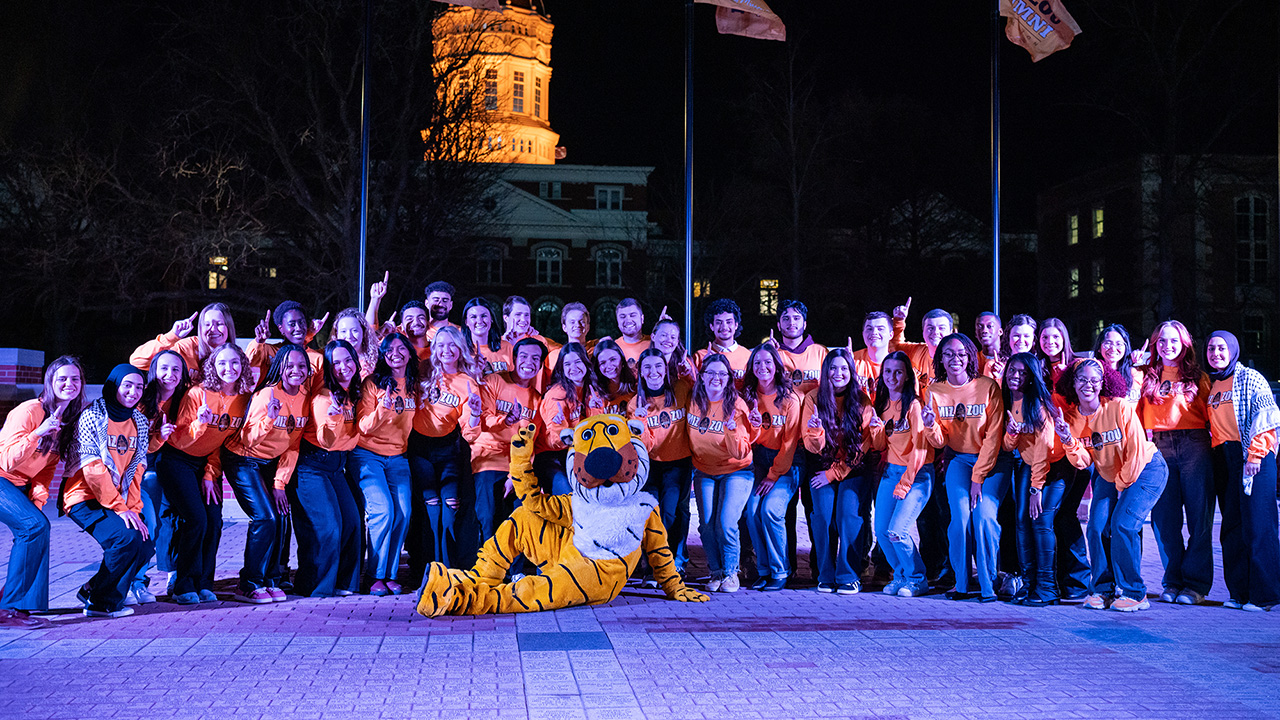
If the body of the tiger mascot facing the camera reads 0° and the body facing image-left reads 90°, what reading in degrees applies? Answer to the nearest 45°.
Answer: approximately 0°

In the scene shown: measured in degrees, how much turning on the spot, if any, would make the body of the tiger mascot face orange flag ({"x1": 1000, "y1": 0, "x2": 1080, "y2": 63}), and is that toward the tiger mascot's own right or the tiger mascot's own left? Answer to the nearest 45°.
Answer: approximately 135° to the tiger mascot's own left

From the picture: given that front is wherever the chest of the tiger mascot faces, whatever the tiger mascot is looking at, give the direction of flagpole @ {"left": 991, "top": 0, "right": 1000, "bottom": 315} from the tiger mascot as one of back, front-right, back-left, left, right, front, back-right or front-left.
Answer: back-left

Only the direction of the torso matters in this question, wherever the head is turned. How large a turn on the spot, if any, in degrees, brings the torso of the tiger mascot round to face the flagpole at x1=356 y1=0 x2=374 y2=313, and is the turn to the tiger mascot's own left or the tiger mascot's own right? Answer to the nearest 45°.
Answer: approximately 135° to the tiger mascot's own right
